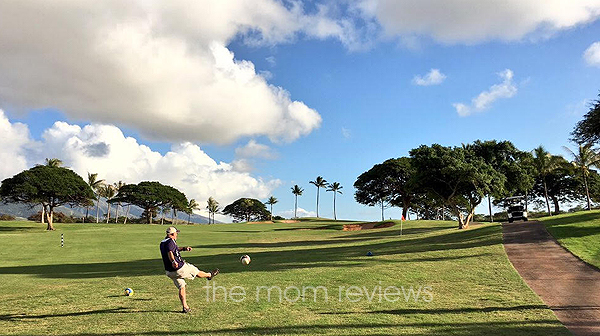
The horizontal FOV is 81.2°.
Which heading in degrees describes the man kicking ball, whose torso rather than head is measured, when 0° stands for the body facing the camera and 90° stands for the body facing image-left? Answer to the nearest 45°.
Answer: approximately 270°

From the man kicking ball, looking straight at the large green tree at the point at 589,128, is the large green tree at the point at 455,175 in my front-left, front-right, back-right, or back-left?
front-left

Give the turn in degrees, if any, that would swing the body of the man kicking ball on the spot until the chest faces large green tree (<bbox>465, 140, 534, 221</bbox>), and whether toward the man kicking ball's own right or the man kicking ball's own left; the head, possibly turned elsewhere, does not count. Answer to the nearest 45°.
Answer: approximately 45° to the man kicking ball's own left

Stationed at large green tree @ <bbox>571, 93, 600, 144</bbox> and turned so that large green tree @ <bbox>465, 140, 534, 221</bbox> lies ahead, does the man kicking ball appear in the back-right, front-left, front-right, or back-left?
back-left

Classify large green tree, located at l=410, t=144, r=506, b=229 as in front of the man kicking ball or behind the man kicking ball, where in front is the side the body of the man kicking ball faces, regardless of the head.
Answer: in front

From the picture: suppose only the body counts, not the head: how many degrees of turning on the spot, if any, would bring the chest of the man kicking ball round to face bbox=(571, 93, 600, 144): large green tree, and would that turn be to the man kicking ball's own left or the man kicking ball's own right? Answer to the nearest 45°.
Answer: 0° — they already face it
